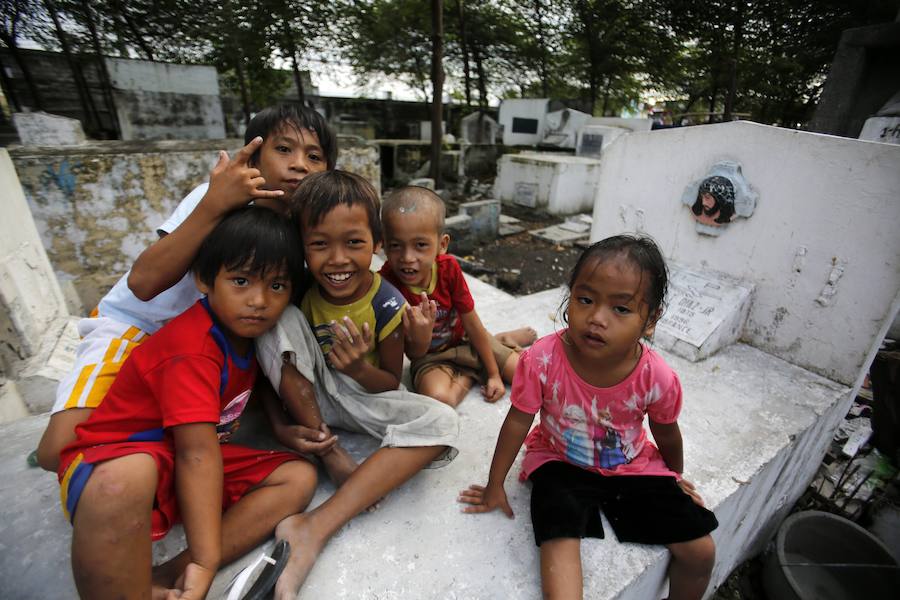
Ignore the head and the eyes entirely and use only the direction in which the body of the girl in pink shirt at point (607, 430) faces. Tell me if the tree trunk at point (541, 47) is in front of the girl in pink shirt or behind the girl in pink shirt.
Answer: behind

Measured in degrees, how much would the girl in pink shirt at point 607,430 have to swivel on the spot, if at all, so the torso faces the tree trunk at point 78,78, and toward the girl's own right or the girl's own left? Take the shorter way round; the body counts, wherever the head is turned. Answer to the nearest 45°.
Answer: approximately 135° to the girl's own right

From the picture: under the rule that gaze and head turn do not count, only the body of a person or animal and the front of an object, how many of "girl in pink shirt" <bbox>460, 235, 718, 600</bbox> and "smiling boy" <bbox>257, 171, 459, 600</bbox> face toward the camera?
2

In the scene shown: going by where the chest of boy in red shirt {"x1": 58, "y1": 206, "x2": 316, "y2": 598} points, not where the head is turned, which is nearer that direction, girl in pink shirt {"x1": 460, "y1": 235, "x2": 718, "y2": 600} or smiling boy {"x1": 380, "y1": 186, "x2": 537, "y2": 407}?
the girl in pink shirt

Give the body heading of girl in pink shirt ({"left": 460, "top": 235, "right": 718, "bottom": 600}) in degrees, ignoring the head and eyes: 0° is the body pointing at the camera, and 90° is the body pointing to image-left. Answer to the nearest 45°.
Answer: approximately 0°

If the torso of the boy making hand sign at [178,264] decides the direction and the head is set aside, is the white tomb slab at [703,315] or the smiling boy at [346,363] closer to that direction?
the smiling boy

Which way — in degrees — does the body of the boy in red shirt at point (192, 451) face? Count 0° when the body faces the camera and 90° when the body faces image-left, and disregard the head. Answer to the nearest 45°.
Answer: approximately 315°

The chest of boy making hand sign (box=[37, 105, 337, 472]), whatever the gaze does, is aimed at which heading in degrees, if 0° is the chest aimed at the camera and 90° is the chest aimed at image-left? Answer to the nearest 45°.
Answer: approximately 315°
